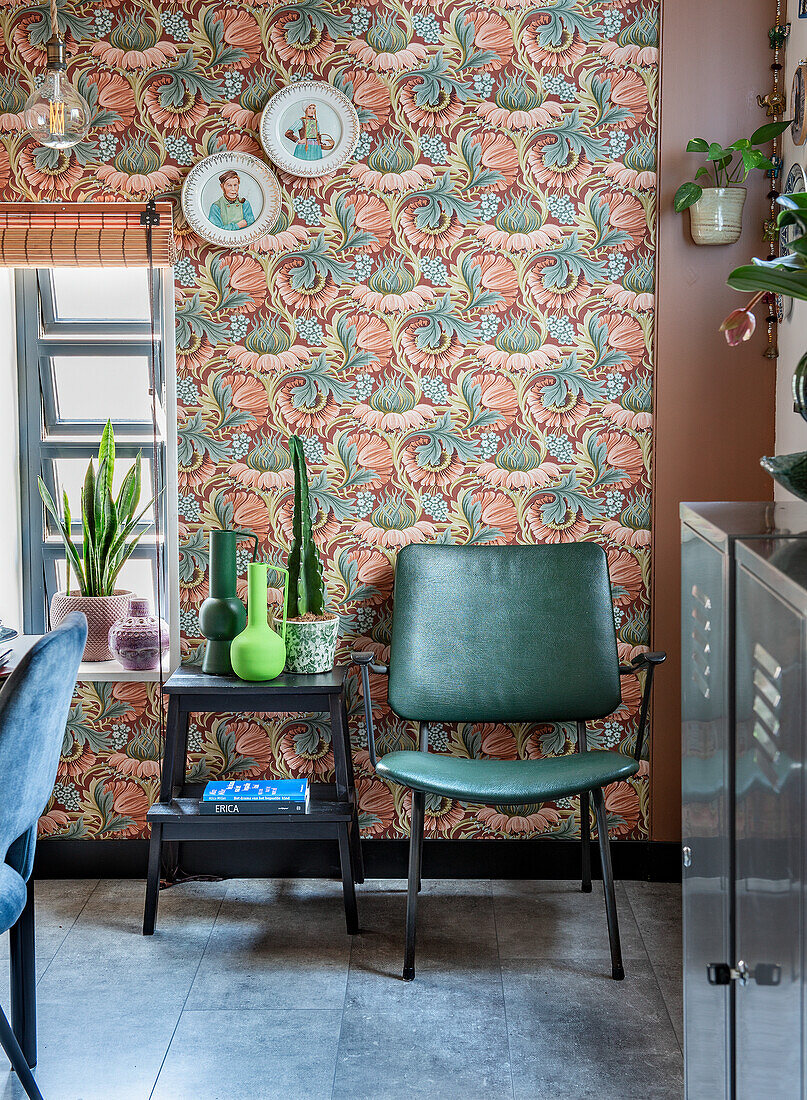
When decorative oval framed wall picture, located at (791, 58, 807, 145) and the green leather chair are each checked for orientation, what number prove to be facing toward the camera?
1

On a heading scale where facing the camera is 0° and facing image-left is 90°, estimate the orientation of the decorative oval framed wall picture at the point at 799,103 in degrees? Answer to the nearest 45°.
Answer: approximately 90°

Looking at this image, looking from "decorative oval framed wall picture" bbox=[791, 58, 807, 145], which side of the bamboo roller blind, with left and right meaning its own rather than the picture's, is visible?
left

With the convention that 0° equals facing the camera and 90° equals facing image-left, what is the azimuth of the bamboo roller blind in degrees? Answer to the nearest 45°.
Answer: approximately 0°

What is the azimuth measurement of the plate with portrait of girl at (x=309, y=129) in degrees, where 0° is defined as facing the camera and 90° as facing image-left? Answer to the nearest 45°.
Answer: approximately 0°
